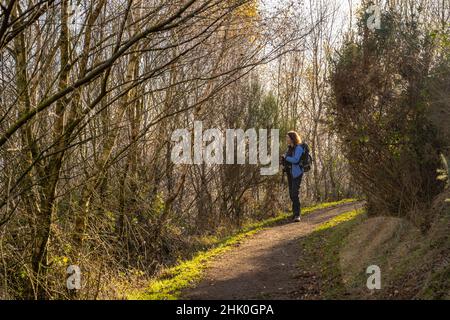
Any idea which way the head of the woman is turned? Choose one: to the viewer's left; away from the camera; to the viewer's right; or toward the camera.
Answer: to the viewer's left

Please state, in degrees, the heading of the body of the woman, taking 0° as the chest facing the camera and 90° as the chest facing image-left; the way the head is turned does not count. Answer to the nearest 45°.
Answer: approximately 90°
